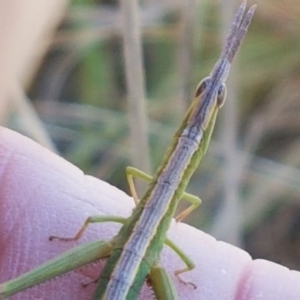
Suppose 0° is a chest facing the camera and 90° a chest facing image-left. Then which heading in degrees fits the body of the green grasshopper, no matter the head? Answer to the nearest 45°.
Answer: approximately 225°
